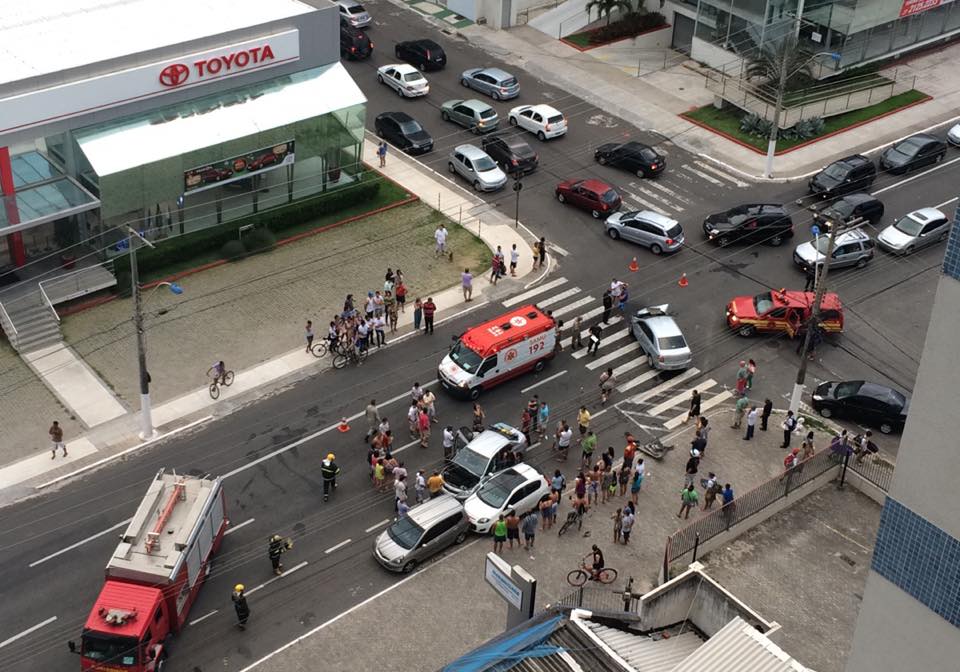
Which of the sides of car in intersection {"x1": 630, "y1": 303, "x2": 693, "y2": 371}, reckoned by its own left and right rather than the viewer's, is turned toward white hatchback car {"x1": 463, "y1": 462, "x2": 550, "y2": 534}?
left

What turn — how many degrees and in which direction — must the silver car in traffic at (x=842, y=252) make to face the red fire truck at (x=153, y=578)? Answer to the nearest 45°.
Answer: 0° — it already faces it

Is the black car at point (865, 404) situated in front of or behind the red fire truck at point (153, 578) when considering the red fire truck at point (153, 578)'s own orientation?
behind

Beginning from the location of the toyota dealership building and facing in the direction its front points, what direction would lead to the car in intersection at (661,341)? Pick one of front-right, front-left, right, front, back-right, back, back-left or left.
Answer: front

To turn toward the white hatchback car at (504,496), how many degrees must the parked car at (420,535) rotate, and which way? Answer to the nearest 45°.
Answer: approximately 180°

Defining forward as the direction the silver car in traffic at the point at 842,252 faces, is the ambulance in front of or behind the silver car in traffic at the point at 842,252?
in front

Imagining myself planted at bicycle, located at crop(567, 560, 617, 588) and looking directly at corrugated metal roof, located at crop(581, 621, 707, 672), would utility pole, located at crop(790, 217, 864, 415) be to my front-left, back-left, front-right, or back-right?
back-left

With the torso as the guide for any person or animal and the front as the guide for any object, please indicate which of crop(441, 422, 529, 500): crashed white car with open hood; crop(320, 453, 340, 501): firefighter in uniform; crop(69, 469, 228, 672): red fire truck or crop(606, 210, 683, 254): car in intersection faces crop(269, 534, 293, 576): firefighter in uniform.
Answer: the crashed white car with open hood
